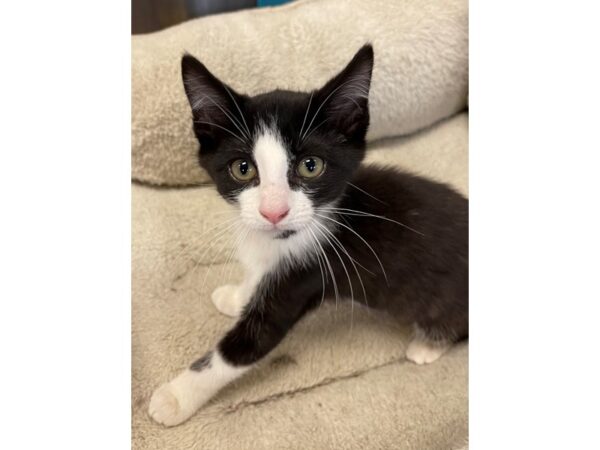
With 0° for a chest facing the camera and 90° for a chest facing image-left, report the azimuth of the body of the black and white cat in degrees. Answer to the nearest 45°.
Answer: approximately 45°
